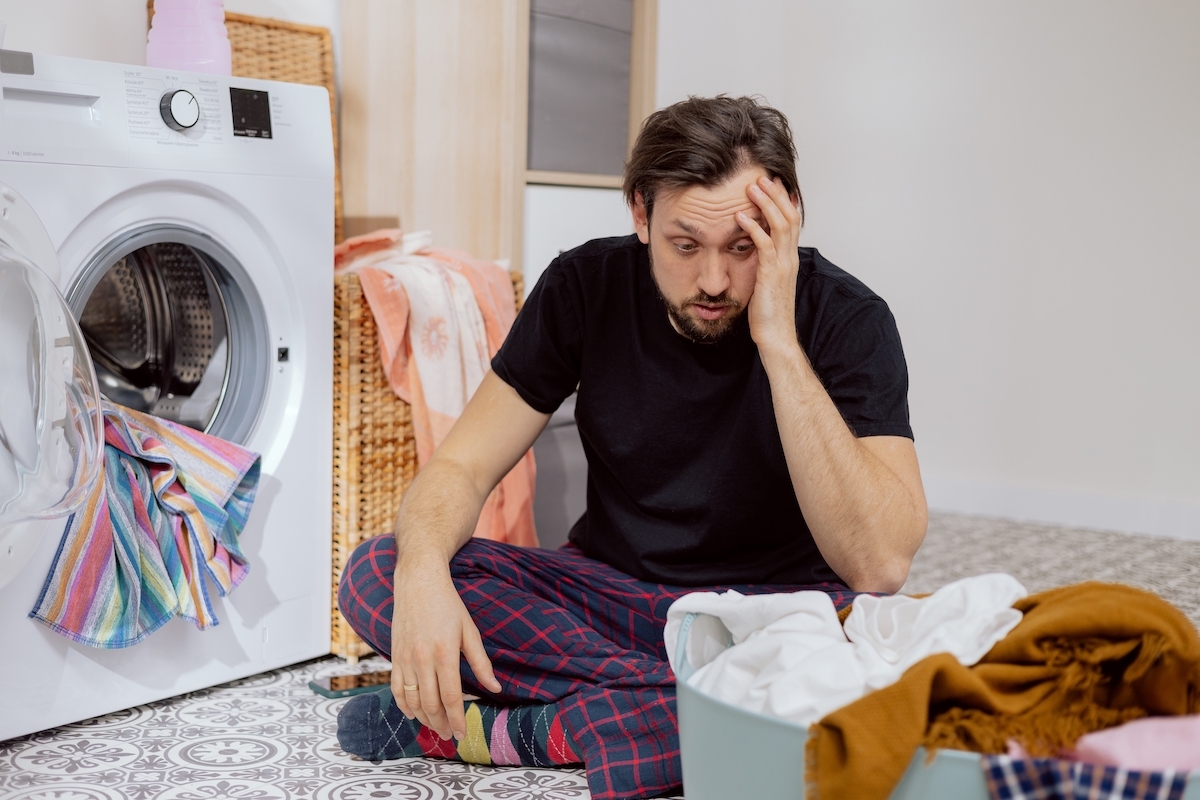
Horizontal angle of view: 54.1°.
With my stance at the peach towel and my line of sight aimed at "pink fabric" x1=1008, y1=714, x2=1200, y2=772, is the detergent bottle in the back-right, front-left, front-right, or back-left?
back-right

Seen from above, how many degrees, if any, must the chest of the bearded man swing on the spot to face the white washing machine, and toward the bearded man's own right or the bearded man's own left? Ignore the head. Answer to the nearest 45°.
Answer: approximately 90° to the bearded man's own right

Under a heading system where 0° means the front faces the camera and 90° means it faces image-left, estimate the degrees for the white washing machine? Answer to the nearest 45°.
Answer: approximately 315°

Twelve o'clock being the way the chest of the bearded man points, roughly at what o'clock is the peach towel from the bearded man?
The peach towel is roughly at 5 o'clock from the bearded man.

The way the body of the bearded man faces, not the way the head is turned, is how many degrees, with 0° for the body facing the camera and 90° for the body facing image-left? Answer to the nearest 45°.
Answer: approximately 0°
